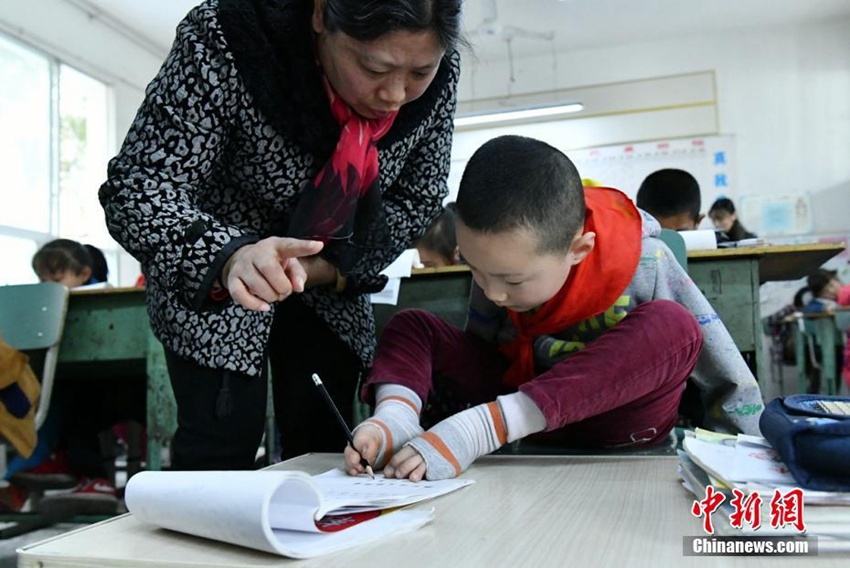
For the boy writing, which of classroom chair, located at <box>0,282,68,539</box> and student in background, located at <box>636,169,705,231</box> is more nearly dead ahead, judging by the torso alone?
the classroom chair

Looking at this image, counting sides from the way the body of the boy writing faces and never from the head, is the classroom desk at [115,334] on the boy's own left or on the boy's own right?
on the boy's own right

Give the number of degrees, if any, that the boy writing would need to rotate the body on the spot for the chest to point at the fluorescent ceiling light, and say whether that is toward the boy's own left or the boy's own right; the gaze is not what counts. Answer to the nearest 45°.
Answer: approximately 135° to the boy's own right

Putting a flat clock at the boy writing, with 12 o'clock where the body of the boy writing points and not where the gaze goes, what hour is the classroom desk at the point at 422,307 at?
The classroom desk is roughly at 4 o'clock from the boy writing.

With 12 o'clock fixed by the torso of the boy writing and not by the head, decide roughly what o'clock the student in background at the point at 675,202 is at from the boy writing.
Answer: The student in background is roughly at 5 o'clock from the boy writing.

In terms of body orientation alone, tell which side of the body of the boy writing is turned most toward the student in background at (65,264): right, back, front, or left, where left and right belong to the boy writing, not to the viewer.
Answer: right

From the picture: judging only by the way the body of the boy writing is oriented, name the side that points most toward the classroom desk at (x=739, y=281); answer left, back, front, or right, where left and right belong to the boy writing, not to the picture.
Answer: back

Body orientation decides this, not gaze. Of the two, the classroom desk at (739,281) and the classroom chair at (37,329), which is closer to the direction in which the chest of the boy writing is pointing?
the classroom chair

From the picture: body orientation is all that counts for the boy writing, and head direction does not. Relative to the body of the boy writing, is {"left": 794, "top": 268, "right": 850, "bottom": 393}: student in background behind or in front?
behind

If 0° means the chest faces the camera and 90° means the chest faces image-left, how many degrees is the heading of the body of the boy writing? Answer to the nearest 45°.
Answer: approximately 45°
